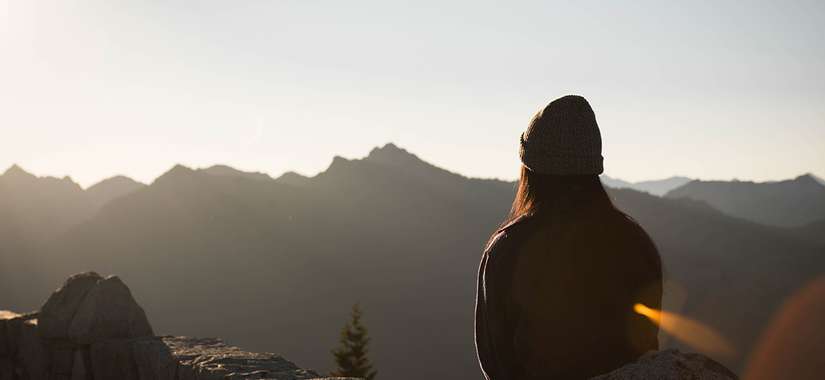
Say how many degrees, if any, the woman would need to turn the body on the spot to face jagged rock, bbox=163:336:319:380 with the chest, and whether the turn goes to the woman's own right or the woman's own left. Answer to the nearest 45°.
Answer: approximately 45° to the woman's own left

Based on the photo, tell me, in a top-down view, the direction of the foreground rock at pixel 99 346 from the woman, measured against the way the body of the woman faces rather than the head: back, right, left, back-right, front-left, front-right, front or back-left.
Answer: front-left

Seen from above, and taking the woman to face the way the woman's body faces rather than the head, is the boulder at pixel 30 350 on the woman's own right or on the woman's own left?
on the woman's own left

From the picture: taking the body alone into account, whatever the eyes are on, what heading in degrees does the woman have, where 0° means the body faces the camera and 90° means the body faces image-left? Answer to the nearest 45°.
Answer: approximately 180°

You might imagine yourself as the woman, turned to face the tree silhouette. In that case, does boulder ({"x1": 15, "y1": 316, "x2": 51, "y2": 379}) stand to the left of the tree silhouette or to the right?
left

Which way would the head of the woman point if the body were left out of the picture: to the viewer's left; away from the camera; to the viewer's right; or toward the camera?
away from the camera

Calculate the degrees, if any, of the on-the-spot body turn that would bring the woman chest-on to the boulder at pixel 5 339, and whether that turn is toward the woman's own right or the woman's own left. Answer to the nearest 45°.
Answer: approximately 45° to the woman's own left

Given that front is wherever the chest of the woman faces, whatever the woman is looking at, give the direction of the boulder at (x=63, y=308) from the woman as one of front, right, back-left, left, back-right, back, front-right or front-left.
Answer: front-left

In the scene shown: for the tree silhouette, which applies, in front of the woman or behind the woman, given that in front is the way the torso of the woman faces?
in front
